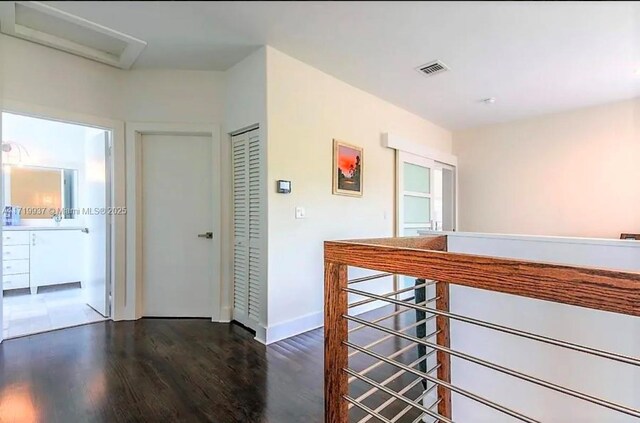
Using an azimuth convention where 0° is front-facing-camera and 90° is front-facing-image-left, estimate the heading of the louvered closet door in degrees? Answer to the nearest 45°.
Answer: approximately 45°

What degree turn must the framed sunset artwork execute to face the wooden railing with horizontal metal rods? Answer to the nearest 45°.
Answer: approximately 45° to its right

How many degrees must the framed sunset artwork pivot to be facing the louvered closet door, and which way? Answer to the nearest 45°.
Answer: approximately 90° to its right

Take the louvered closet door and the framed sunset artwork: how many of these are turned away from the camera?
0

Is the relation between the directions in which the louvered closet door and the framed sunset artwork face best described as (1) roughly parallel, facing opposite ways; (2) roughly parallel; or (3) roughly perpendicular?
roughly perpendicular

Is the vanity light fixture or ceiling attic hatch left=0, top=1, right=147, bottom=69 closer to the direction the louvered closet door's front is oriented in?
the ceiling attic hatch

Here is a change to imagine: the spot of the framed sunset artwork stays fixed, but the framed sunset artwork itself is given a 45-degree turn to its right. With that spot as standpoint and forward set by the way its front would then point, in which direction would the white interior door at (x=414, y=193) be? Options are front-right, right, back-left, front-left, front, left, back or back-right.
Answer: back-left

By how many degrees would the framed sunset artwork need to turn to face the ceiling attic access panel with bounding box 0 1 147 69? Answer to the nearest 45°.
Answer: approximately 45° to its right

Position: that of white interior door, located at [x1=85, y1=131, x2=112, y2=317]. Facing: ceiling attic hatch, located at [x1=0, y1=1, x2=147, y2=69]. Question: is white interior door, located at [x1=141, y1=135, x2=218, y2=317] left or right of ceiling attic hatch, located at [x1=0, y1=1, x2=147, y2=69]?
left
